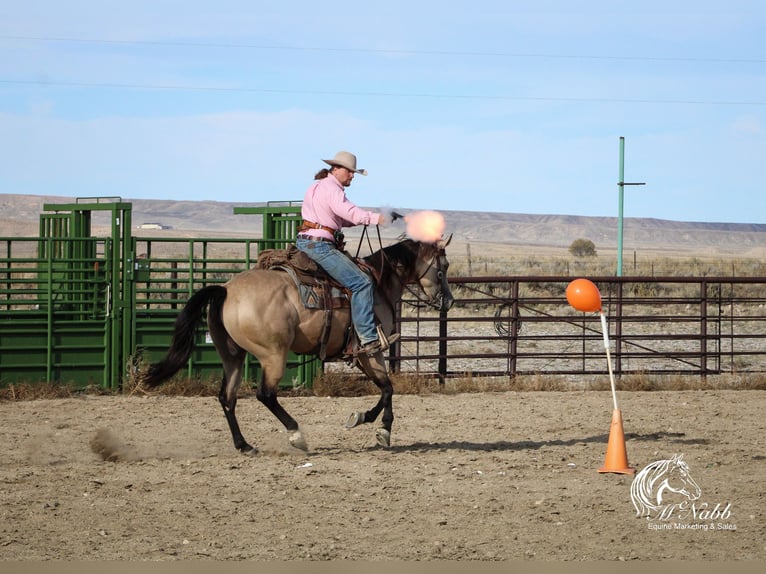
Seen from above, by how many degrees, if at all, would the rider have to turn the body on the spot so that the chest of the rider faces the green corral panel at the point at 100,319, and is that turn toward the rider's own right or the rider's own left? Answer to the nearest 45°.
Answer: approximately 135° to the rider's own left

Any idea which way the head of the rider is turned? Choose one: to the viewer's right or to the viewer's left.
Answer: to the viewer's right

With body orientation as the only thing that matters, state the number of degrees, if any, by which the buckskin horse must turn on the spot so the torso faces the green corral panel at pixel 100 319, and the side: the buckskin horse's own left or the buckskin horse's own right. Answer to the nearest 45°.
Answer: approximately 135° to the buckskin horse's own left

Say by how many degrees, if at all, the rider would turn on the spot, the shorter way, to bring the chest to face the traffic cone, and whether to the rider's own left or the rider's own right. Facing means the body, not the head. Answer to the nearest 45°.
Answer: approximately 45° to the rider's own right

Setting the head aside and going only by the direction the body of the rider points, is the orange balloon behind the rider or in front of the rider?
in front

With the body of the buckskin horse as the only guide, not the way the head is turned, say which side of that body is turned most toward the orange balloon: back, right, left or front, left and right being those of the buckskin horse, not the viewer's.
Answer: front

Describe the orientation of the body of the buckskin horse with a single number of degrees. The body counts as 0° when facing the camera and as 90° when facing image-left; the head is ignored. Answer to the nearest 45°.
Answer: approximately 270°

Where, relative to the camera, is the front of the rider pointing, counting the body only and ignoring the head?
to the viewer's right
